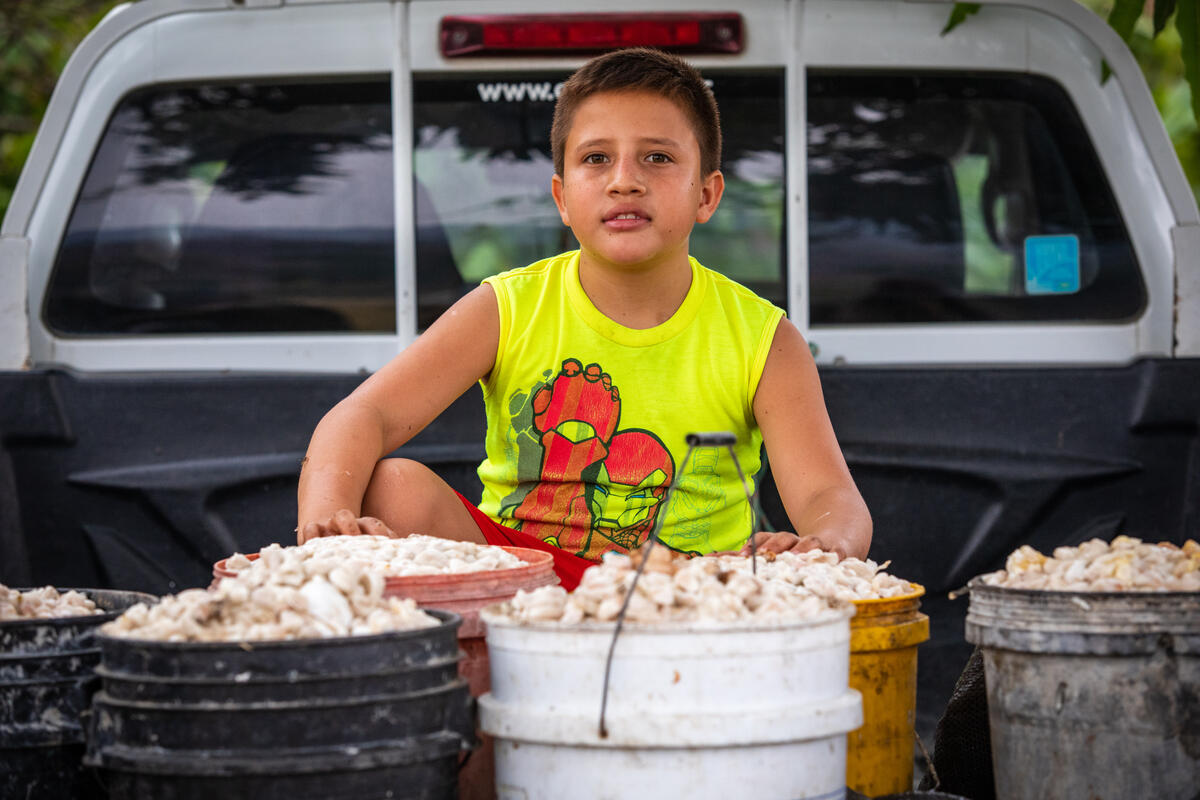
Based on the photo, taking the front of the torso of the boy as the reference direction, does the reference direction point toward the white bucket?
yes

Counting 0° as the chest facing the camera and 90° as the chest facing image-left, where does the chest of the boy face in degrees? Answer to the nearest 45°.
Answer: approximately 0°

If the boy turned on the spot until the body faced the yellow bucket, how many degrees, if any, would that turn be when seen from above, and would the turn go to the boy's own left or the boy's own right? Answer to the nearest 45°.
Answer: approximately 45° to the boy's own left

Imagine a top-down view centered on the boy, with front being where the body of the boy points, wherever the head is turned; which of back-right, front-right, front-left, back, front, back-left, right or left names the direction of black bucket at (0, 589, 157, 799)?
front-right

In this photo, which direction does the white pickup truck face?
away from the camera
